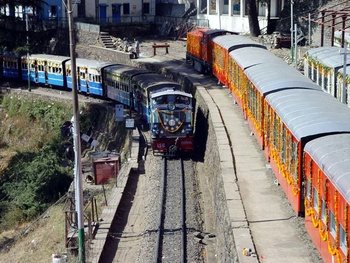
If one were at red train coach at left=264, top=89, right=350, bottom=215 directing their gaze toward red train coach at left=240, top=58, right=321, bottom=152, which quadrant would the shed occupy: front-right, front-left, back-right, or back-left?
front-left

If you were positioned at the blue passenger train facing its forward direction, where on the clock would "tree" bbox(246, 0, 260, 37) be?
The tree is roughly at 7 o'clock from the blue passenger train.

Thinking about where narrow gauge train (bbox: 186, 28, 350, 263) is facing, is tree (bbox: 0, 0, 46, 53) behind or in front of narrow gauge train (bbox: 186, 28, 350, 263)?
in front

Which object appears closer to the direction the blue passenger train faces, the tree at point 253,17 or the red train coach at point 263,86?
the red train coach

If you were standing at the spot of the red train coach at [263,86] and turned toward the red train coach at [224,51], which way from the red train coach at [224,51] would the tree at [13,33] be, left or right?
left

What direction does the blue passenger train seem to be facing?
toward the camera

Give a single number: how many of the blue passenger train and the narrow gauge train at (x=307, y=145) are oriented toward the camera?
1

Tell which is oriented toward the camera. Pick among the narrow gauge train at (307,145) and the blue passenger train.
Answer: the blue passenger train

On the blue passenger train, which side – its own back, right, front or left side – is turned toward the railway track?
front
